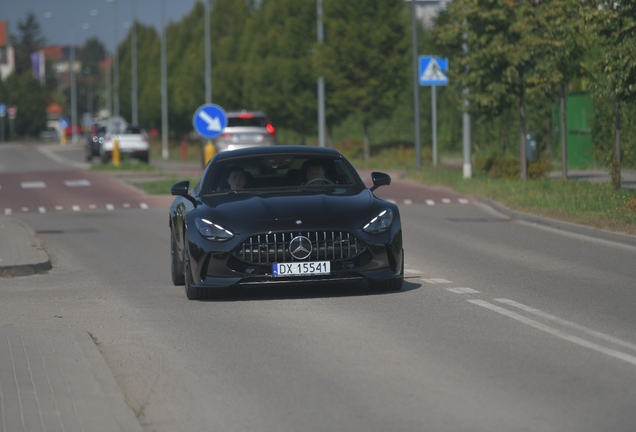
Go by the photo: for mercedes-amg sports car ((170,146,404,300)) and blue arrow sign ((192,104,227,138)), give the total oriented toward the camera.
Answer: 2

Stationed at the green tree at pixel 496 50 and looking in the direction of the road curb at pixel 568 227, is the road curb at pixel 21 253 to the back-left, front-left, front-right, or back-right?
front-right

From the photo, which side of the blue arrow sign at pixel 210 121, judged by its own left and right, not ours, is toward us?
front

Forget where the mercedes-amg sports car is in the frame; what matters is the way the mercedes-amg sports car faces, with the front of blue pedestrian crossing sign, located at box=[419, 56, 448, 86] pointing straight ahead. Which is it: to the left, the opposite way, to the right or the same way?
the same way

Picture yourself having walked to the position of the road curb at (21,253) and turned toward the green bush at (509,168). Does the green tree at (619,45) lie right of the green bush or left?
right

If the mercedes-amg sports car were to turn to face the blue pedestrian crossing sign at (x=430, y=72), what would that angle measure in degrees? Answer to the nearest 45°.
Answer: approximately 180°

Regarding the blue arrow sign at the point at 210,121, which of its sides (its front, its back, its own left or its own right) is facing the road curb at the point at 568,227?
front

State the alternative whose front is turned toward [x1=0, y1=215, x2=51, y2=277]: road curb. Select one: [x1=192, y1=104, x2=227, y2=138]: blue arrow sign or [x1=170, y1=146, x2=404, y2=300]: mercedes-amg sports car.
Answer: the blue arrow sign

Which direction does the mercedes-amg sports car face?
toward the camera

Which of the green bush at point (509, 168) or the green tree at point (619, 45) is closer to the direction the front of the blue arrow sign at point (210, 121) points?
the green tree

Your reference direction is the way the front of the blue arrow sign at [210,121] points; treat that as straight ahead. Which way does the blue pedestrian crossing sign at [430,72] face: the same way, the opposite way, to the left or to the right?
the same way

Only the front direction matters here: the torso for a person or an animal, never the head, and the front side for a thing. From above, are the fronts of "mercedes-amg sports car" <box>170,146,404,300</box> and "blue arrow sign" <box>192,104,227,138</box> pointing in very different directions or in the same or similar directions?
same or similar directions

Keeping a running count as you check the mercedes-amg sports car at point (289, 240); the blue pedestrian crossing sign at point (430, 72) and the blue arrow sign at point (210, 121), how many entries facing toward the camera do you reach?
3

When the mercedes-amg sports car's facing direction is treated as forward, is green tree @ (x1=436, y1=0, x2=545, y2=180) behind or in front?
behind
